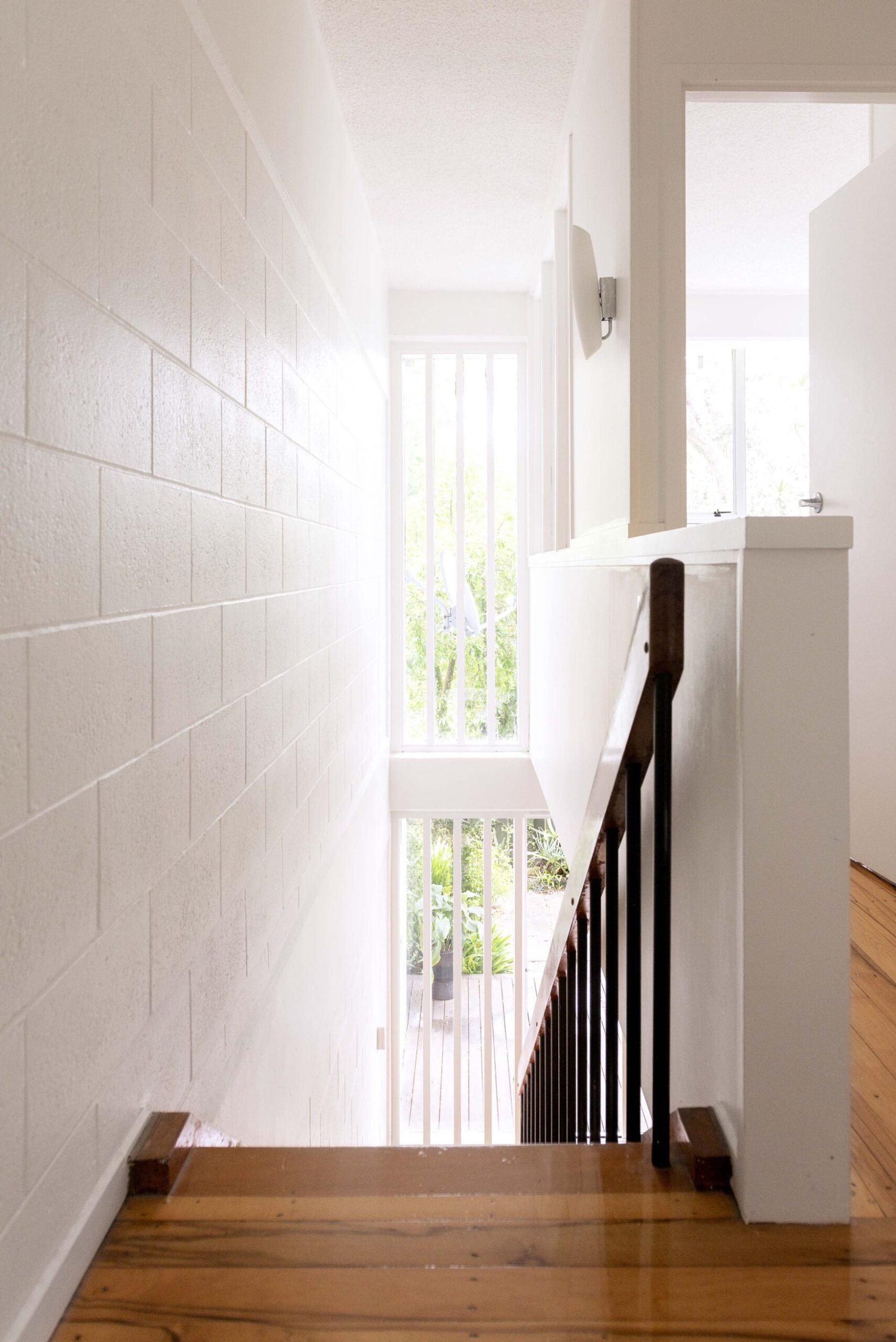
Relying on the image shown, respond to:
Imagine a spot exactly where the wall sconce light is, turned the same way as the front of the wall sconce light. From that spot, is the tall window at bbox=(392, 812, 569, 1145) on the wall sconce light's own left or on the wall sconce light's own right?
on the wall sconce light's own right

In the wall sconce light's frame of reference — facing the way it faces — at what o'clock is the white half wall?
The white half wall is roughly at 9 o'clock from the wall sconce light.

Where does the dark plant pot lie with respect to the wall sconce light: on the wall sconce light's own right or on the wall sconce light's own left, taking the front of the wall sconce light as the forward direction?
on the wall sconce light's own right

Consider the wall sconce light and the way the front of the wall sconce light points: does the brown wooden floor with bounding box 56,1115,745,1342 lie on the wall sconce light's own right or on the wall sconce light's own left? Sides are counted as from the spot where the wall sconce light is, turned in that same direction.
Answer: on the wall sconce light's own left

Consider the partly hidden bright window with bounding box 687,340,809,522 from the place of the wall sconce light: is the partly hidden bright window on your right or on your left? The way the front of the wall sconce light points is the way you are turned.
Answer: on your right

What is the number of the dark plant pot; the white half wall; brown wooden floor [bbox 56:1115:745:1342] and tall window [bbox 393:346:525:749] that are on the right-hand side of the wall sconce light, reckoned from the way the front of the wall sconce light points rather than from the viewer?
2

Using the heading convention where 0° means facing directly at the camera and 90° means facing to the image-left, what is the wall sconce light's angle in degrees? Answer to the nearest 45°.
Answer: approximately 90°

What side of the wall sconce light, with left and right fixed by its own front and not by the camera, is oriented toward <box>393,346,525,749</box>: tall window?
right
